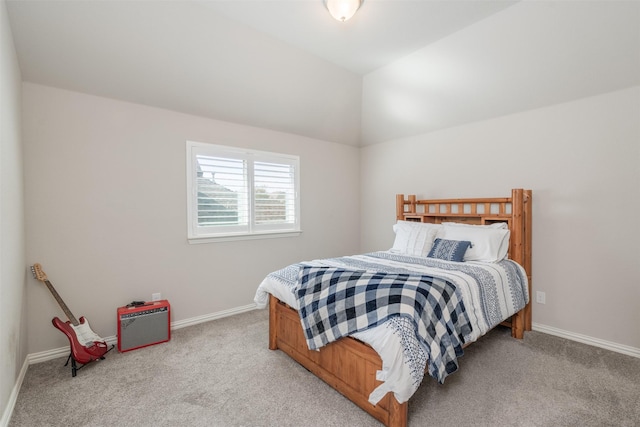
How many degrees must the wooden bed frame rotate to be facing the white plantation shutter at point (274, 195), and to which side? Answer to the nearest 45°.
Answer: approximately 90° to its right

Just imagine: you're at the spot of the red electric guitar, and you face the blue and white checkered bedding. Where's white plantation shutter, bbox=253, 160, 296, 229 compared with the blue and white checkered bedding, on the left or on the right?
left

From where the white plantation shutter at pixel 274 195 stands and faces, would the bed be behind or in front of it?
in front

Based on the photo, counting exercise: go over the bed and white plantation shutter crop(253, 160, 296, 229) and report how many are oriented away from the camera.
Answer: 0

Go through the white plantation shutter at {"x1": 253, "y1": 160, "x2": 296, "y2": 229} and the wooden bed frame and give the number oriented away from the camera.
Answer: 0

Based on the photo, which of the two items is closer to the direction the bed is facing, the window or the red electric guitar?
the red electric guitar

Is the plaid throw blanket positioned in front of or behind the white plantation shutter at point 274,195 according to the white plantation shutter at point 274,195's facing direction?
in front

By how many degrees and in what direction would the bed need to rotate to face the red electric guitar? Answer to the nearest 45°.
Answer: approximately 45° to its right

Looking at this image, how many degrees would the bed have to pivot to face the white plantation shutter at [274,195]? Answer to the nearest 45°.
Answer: approximately 90° to its right

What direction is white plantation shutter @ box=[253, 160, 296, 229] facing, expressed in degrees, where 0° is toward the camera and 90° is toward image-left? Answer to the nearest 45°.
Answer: approximately 315°

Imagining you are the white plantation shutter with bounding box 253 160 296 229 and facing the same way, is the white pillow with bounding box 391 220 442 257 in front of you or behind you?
in front

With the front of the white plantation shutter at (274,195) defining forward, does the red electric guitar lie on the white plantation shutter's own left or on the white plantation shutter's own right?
on the white plantation shutter's own right

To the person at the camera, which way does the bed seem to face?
facing the viewer and to the left of the viewer
